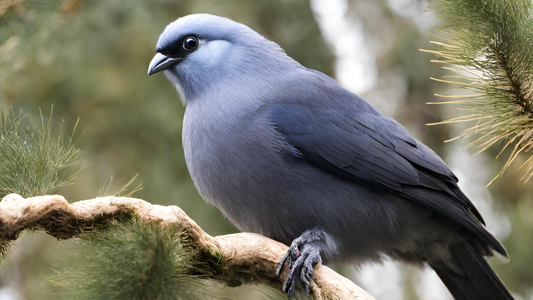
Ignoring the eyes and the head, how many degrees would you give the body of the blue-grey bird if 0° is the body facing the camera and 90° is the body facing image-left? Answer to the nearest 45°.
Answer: approximately 90°

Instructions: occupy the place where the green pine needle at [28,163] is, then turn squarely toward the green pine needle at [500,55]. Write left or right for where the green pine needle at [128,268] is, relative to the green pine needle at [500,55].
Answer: right
